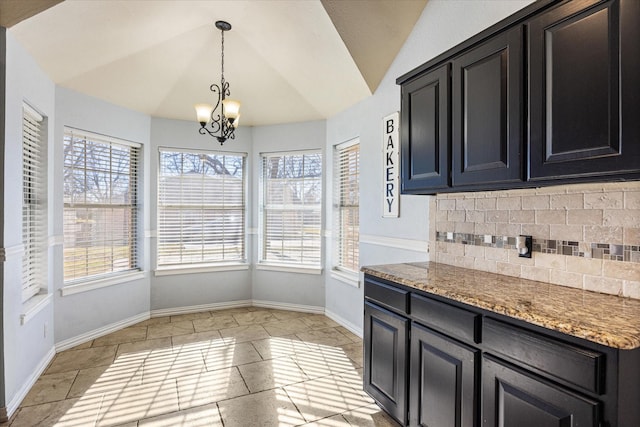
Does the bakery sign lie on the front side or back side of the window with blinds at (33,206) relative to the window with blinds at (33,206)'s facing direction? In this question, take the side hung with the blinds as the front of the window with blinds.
on the front side

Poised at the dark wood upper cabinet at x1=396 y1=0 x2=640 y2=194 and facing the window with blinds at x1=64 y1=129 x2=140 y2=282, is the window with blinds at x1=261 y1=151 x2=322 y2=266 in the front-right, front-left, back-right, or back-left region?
front-right

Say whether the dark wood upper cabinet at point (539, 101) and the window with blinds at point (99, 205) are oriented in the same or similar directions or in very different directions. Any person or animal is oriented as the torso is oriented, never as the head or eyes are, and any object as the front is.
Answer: very different directions

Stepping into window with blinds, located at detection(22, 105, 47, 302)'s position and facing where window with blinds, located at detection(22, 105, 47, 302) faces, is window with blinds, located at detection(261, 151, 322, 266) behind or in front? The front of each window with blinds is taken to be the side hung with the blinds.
in front

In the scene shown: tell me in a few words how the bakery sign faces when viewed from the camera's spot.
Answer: facing the viewer and to the left of the viewer

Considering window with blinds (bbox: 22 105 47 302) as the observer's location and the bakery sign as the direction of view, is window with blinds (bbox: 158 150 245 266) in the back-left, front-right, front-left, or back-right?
front-left

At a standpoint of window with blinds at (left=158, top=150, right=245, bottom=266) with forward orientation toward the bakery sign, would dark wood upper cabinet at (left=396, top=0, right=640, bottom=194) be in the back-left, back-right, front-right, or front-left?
front-right

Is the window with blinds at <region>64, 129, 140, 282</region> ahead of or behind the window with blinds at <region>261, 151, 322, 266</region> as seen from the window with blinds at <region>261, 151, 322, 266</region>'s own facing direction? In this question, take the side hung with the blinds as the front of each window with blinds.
ahead

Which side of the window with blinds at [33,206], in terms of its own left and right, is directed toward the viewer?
right

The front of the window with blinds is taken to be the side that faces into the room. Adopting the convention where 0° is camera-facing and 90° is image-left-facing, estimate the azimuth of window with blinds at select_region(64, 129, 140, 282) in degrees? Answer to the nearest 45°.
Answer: approximately 315°
